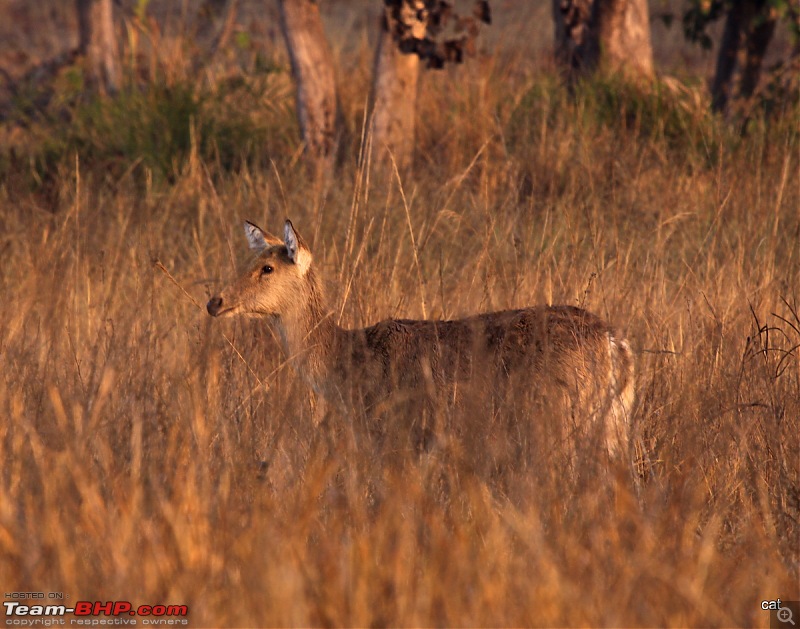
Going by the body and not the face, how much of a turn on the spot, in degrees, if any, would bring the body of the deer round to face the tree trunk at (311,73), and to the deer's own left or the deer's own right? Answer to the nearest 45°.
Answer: approximately 90° to the deer's own right

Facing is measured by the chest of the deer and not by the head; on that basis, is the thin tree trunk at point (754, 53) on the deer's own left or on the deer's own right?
on the deer's own right

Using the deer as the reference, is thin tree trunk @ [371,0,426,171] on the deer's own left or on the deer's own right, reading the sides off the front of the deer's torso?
on the deer's own right

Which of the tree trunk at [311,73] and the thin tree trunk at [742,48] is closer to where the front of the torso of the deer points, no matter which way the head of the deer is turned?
the tree trunk

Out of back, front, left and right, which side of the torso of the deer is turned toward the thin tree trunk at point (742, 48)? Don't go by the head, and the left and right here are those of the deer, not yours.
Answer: right

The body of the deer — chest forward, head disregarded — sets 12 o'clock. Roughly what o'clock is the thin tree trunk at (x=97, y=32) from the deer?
The thin tree trunk is roughly at 2 o'clock from the deer.

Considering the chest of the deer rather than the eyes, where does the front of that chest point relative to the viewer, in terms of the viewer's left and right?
facing to the left of the viewer

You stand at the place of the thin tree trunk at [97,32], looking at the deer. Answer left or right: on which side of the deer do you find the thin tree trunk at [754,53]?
left
